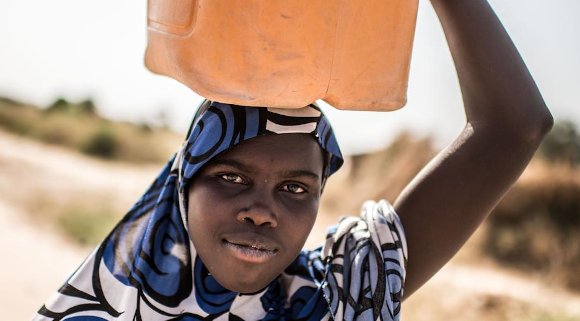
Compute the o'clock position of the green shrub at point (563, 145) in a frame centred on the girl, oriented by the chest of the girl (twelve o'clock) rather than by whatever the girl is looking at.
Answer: The green shrub is roughly at 7 o'clock from the girl.

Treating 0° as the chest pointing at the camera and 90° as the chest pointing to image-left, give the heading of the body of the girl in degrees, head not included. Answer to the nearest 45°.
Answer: approximately 0°
